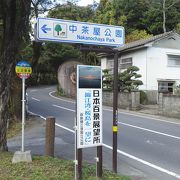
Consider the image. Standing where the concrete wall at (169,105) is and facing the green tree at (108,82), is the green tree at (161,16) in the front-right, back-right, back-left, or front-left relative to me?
front-right

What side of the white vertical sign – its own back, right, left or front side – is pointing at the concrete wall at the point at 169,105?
back

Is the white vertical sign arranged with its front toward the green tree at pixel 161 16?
no

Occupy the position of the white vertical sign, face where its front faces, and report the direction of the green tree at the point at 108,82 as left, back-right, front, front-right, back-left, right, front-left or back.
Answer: back

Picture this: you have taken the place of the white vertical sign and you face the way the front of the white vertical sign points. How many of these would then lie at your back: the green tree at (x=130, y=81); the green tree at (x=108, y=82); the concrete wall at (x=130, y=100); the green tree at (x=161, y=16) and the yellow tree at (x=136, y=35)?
5

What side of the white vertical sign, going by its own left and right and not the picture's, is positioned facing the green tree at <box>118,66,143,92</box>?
back

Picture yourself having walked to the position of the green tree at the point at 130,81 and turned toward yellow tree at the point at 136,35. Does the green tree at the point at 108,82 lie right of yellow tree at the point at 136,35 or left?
left

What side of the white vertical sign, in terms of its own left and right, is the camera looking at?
front

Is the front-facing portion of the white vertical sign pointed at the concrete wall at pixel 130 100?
no

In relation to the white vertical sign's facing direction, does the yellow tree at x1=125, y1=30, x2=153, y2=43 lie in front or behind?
behind
